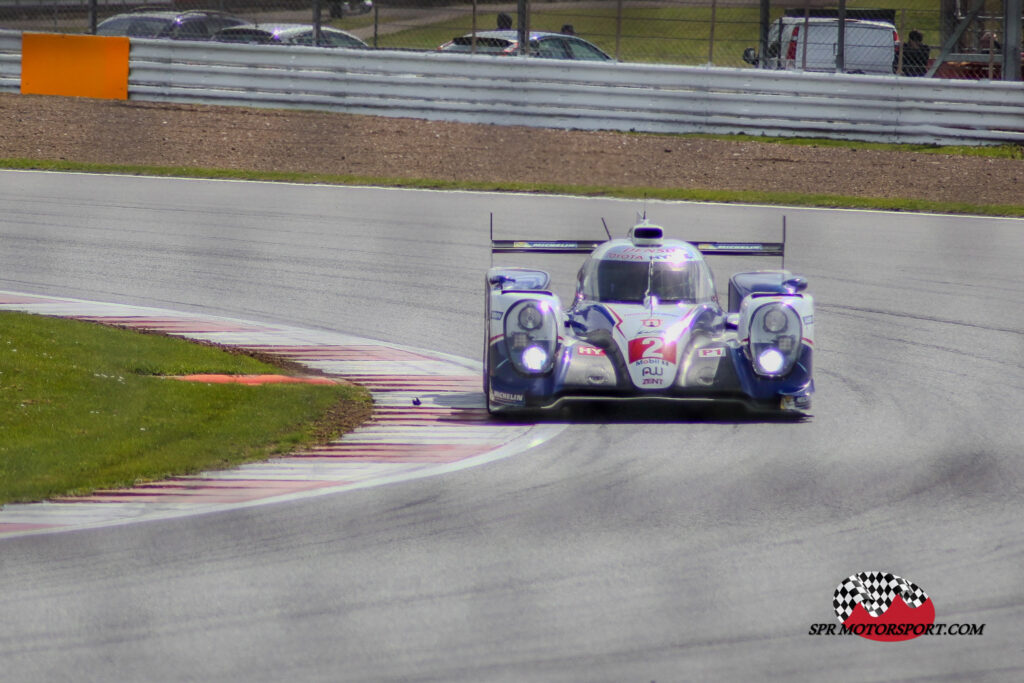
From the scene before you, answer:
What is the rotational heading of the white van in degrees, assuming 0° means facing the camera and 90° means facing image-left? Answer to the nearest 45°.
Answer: approximately 225°

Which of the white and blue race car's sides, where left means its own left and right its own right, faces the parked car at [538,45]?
back

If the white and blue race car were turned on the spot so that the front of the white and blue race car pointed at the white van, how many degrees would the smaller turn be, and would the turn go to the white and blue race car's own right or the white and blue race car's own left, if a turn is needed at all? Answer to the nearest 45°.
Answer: approximately 180°

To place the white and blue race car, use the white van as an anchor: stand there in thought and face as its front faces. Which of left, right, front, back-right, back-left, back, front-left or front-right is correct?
back-right

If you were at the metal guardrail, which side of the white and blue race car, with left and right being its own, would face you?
back

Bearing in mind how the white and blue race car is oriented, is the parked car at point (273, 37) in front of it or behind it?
behind

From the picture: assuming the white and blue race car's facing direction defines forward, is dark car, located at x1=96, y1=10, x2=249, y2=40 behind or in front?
behind

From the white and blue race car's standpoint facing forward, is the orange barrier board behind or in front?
behind
